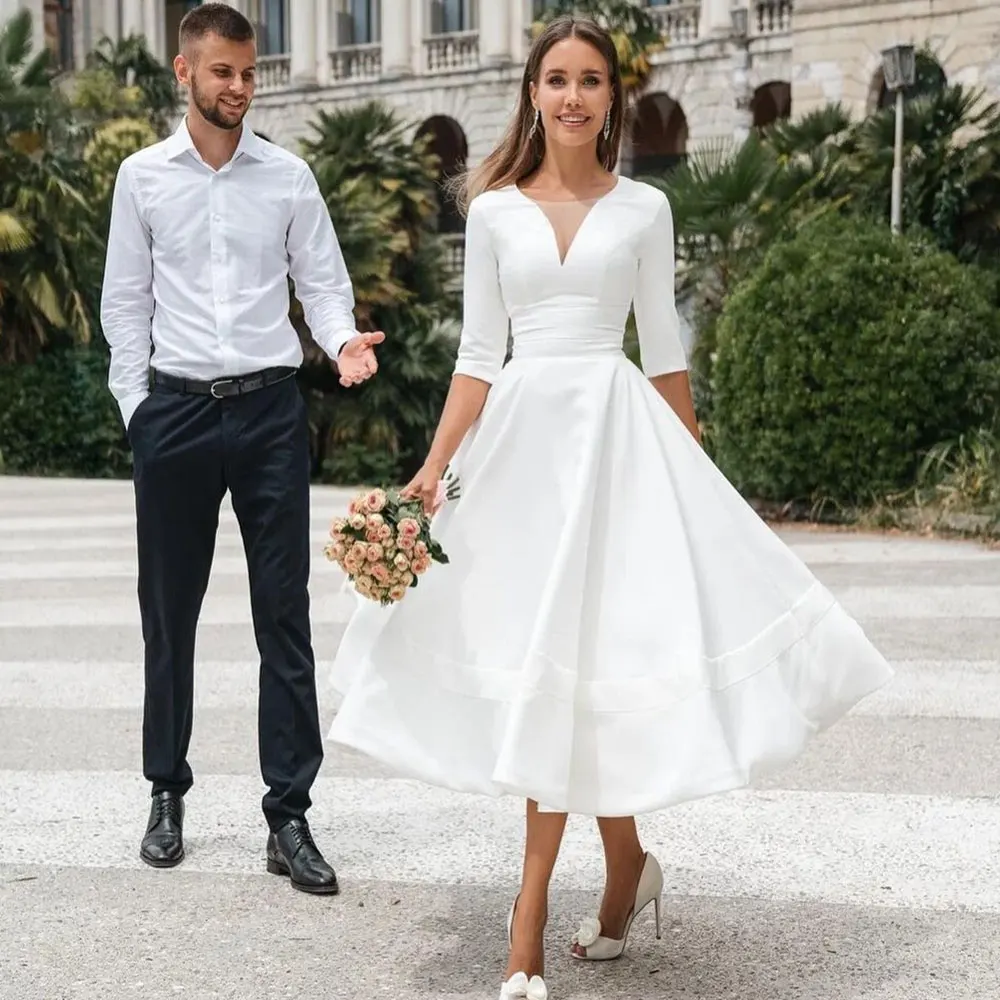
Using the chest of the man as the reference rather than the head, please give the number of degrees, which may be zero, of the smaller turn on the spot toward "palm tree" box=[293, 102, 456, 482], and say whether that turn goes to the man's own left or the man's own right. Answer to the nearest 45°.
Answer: approximately 180°

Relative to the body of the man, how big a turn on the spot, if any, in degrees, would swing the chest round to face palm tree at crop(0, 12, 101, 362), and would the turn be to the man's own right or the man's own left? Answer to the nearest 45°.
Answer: approximately 180°

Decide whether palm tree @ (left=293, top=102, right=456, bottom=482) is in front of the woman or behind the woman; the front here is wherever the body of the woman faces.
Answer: behind

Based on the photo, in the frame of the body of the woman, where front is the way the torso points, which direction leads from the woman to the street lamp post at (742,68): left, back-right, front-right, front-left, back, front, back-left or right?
back

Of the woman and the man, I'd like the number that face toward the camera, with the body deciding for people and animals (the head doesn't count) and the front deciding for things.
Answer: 2

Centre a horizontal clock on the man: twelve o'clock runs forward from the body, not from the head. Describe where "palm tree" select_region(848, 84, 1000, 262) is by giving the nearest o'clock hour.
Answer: The palm tree is roughly at 7 o'clock from the man.

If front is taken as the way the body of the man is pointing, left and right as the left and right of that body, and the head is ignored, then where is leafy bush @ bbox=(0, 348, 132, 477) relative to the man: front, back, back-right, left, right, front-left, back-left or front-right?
back

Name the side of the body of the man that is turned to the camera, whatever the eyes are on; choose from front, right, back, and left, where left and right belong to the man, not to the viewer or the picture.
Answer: front

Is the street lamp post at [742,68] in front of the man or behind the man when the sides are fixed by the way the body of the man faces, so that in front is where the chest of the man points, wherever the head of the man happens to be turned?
behind
